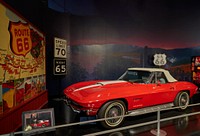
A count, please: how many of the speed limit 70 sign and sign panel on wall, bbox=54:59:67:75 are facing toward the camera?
2

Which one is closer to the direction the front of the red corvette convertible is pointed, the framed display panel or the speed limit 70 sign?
the framed display panel

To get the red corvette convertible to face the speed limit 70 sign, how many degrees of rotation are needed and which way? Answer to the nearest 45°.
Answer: approximately 90° to its right

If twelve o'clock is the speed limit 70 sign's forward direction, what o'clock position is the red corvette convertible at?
The red corvette convertible is roughly at 11 o'clock from the speed limit 70 sign.

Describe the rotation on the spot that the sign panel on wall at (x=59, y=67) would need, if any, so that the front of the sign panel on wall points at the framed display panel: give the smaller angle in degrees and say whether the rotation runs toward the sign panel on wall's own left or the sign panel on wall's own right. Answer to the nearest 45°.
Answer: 0° — it already faces it

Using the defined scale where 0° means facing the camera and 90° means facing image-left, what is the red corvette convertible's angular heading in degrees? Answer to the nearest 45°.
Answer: approximately 45°
